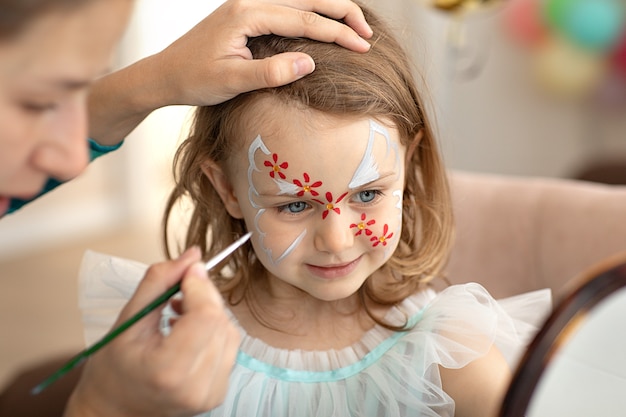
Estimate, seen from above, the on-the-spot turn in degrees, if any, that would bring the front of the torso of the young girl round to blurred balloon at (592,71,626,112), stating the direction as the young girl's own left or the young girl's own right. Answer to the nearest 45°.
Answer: approximately 135° to the young girl's own left

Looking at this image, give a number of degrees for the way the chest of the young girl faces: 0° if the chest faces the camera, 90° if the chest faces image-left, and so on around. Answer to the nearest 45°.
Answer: approximately 0°

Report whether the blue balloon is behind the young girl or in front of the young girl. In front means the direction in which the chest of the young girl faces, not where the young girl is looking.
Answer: behind

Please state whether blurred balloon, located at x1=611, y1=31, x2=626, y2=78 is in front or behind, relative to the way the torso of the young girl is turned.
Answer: behind

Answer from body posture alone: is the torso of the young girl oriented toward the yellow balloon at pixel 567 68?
no

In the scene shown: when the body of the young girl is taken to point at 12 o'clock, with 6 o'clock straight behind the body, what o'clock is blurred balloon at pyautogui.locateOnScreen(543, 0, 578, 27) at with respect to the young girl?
The blurred balloon is roughly at 7 o'clock from the young girl.

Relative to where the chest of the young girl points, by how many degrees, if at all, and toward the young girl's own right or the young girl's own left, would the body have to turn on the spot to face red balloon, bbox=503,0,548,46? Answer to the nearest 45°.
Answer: approximately 135° to the young girl's own left
